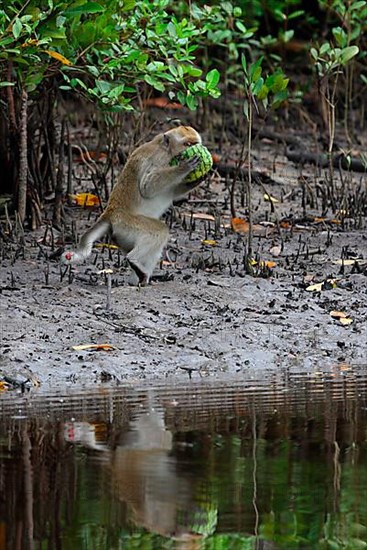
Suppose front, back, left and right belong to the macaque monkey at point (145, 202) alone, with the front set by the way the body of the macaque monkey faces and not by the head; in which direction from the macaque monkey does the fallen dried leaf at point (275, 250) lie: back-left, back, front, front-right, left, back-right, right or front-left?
front-left

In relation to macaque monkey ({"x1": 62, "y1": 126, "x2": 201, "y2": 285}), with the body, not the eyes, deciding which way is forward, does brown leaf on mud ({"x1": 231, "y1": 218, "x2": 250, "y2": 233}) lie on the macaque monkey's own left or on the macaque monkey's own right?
on the macaque monkey's own left

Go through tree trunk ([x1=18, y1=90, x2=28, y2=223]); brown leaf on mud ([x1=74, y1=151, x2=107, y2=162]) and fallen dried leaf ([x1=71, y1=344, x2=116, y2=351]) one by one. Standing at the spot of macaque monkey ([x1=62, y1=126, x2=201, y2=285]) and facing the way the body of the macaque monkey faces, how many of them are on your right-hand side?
1

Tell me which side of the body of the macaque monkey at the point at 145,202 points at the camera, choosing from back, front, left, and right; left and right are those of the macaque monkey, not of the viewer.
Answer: right

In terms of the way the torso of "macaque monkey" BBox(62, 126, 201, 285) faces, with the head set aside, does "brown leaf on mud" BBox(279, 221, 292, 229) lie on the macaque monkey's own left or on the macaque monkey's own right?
on the macaque monkey's own left

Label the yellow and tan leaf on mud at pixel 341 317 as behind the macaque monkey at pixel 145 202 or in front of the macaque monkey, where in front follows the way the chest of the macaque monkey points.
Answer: in front

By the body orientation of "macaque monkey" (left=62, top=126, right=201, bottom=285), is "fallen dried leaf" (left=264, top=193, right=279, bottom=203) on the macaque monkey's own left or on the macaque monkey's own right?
on the macaque monkey's own left

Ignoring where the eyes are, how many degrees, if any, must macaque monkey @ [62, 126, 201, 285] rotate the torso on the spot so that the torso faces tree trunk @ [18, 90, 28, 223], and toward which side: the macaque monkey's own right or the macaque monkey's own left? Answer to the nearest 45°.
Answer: approximately 135° to the macaque monkey's own left

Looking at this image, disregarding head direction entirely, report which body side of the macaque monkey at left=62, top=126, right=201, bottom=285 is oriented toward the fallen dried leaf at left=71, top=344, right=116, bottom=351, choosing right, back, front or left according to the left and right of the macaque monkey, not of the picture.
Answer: right

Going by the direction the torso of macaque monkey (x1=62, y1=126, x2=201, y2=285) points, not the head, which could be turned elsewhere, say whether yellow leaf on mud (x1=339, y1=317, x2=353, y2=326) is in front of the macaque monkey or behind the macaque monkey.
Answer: in front

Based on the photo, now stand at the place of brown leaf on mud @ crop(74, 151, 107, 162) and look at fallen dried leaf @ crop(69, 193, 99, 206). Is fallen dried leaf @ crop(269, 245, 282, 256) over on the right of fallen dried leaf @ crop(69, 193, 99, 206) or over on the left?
left
